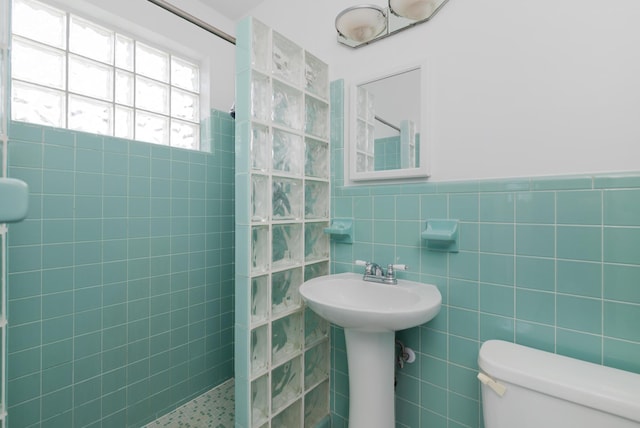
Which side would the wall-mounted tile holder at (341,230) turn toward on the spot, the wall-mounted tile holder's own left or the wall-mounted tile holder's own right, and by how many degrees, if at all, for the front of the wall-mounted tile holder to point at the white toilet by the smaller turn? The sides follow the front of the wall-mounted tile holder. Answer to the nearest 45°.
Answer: approximately 90° to the wall-mounted tile holder's own left

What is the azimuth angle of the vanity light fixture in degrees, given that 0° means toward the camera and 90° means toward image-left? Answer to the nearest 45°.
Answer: approximately 45°

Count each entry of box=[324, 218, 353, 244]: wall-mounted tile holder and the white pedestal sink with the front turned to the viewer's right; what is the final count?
0

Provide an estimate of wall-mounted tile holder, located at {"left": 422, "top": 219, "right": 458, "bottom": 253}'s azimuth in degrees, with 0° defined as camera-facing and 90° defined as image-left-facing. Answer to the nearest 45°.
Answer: approximately 45°

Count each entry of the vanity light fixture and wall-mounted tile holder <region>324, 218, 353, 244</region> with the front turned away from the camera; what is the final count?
0

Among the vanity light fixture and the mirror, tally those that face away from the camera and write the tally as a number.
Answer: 0
